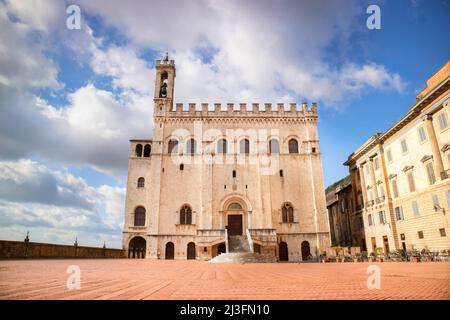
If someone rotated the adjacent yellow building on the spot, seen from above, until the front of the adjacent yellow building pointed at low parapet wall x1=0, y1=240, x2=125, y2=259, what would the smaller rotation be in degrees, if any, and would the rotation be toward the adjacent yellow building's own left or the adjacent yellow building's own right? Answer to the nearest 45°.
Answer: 0° — it already faces it

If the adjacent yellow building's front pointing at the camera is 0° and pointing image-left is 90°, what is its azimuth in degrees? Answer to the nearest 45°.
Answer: approximately 45°
